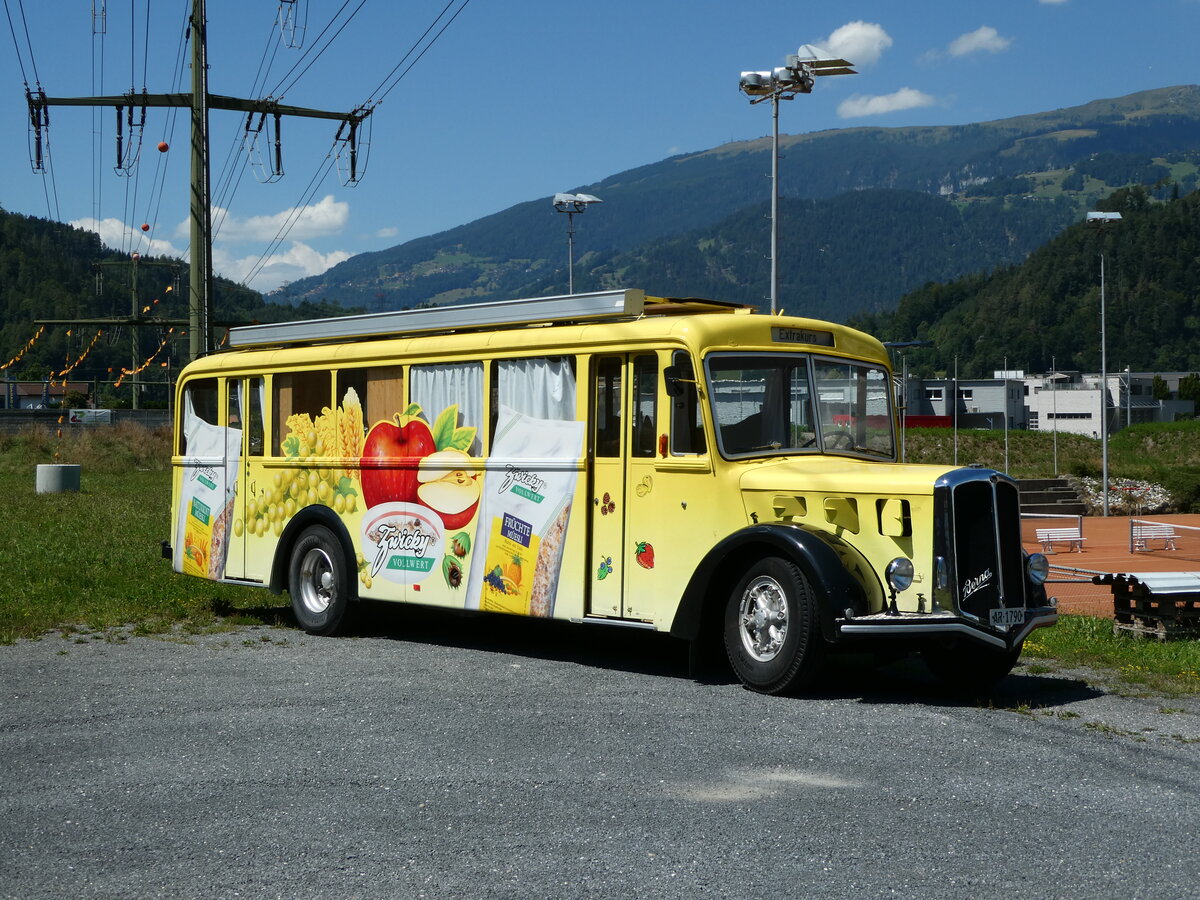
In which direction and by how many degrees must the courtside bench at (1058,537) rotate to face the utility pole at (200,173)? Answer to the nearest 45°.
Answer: approximately 45° to its right

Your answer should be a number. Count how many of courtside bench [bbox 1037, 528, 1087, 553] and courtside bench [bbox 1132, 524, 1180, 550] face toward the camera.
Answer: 2

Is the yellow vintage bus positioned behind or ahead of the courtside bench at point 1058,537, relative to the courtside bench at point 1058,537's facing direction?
ahead

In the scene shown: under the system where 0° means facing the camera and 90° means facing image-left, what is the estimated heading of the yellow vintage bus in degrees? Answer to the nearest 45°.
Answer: approximately 315°

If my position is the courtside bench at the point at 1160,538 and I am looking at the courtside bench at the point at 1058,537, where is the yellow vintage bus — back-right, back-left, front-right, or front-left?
front-left

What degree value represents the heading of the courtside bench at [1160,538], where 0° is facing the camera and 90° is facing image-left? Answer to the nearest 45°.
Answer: approximately 0°

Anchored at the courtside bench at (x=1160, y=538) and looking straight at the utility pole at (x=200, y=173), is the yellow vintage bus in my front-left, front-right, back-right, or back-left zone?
front-left

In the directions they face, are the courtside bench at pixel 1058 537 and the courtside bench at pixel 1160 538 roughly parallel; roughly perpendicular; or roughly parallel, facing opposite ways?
roughly parallel

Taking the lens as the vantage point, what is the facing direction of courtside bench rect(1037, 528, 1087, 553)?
facing the viewer

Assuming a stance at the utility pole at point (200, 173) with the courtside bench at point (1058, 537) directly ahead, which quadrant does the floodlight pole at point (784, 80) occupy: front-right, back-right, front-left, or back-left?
front-right

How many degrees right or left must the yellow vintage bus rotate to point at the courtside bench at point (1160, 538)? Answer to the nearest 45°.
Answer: approximately 90° to its left

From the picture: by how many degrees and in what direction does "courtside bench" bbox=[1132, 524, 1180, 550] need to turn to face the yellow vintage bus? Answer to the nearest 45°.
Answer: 0° — it already faces it
